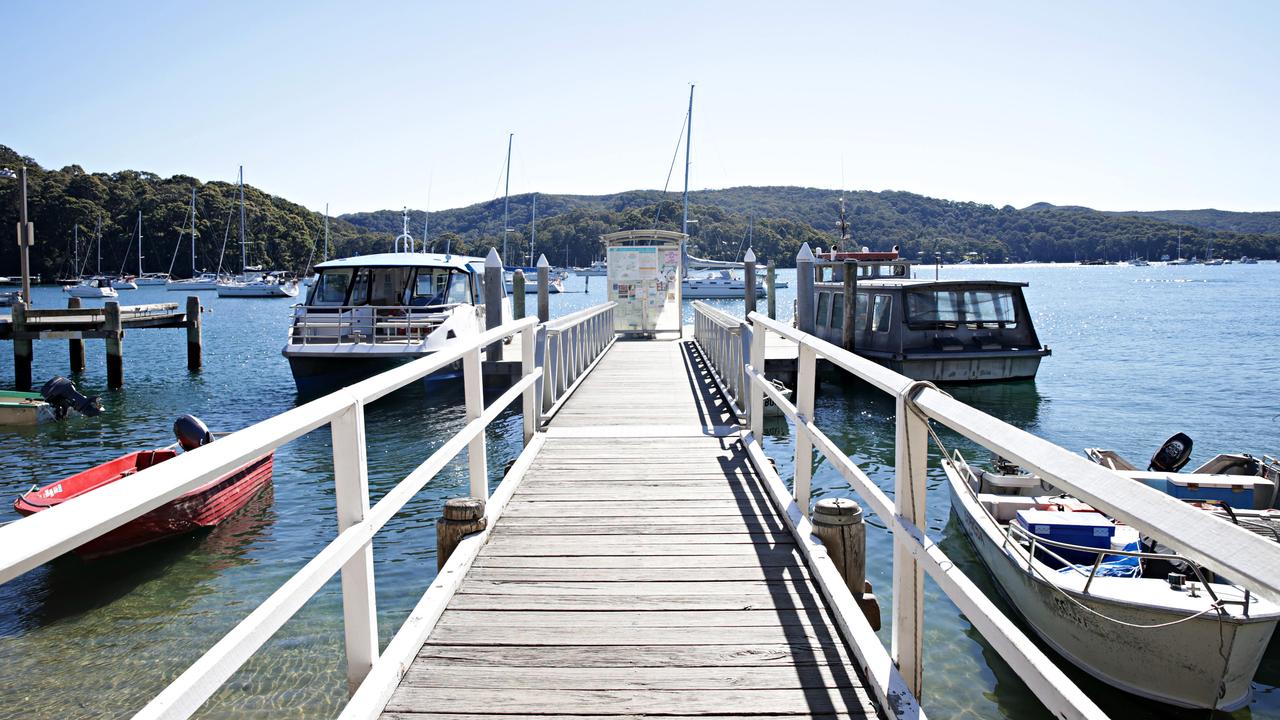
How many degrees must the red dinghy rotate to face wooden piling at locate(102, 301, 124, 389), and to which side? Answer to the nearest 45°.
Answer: approximately 135° to its right

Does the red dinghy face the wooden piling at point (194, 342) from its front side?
no

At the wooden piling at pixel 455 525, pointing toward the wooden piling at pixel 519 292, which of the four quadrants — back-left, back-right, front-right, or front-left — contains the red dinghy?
front-left

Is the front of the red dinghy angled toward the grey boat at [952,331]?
no

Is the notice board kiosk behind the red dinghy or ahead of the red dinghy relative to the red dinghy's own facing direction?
behind

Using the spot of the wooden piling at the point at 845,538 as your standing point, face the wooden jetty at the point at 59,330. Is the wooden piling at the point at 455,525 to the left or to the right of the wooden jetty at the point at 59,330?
left

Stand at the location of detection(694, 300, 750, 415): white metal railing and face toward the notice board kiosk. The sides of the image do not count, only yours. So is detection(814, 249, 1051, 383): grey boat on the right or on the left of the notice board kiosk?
right

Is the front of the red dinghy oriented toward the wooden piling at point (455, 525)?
no

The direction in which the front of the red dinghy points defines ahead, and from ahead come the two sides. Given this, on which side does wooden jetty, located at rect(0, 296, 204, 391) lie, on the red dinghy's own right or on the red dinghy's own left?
on the red dinghy's own right

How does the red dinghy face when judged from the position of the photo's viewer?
facing the viewer and to the left of the viewer

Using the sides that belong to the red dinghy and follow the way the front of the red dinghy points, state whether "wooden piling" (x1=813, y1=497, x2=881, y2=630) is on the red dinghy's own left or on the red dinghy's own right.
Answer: on the red dinghy's own left
